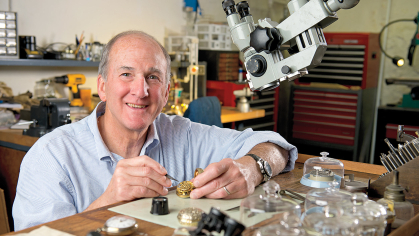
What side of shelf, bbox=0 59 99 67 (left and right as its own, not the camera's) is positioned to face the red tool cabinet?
left

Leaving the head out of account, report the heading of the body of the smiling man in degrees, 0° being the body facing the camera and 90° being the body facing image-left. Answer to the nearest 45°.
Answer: approximately 315°

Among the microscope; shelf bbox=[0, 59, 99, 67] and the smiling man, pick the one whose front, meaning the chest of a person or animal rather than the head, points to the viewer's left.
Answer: the microscope

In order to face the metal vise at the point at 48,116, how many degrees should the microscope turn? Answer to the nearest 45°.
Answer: approximately 45° to its right

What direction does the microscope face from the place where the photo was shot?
facing to the left of the viewer

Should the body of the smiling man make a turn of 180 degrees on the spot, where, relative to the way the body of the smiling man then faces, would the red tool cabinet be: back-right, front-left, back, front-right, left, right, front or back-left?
right

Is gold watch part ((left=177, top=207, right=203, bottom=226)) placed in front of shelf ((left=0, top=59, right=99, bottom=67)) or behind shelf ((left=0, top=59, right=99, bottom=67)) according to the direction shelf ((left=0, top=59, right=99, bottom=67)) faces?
in front

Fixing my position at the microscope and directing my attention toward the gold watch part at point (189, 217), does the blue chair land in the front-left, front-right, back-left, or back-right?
back-right

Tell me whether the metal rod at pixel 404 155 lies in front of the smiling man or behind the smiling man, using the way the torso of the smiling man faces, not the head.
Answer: in front

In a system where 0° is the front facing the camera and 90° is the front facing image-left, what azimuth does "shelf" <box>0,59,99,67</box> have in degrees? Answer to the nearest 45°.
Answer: approximately 0°
